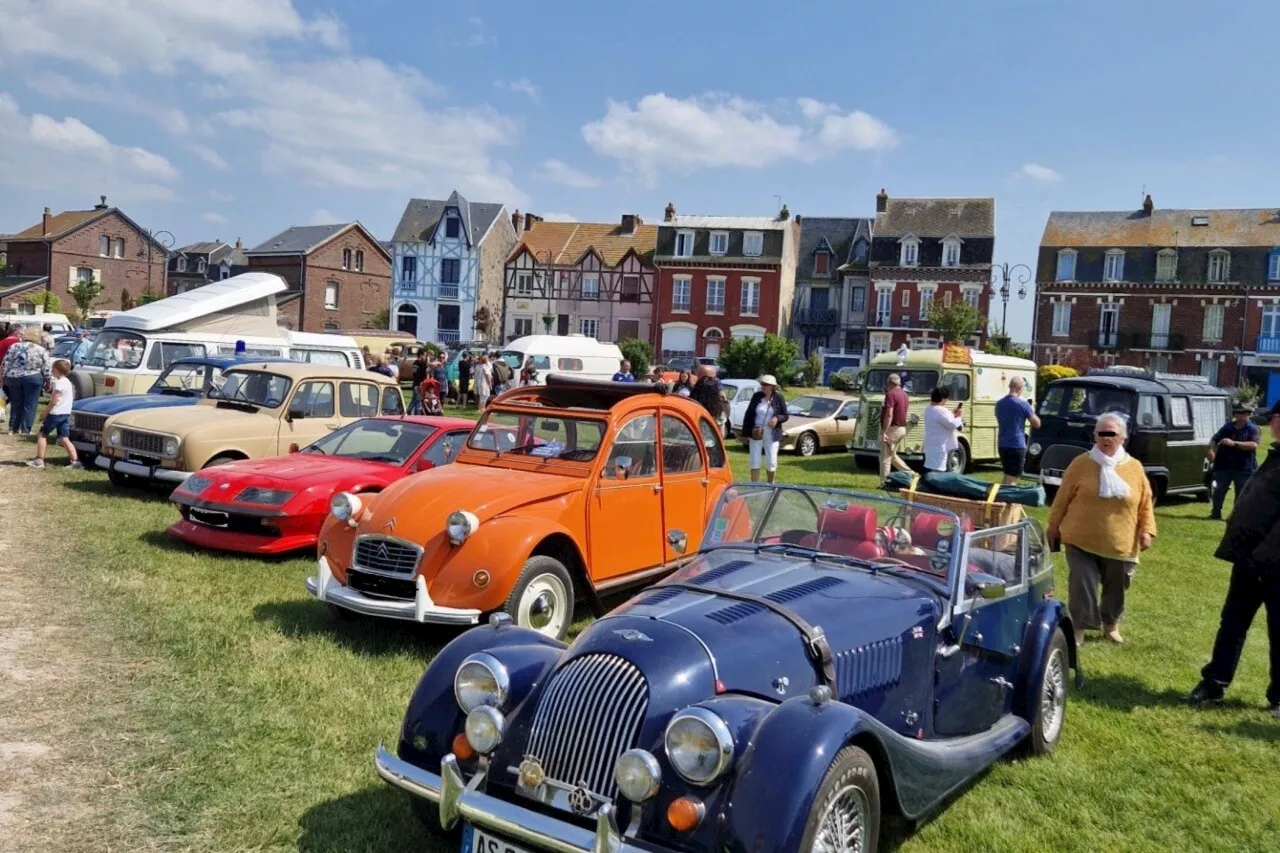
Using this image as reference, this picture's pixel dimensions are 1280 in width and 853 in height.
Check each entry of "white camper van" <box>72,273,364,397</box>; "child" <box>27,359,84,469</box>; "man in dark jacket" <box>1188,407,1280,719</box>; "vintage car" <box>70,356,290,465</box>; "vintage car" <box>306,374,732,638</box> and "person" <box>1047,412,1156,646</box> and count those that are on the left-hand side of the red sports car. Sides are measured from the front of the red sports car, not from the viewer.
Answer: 3

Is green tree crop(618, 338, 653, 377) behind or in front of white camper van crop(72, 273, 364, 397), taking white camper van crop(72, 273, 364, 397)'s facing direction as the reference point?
behind

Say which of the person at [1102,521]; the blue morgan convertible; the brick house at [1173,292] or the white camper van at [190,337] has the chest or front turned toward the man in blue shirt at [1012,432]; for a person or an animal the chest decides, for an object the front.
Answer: the brick house

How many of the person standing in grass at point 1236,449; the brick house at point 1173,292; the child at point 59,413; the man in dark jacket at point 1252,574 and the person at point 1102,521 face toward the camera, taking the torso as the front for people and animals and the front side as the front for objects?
3

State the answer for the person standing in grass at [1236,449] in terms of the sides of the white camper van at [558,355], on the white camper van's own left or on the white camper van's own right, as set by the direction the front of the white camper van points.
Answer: on the white camper van's own left

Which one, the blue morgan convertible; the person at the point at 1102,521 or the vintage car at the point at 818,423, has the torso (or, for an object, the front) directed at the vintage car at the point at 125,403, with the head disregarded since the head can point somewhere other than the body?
the vintage car at the point at 818,423

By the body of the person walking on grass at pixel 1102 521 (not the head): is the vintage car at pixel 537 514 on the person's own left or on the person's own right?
on the person's own right

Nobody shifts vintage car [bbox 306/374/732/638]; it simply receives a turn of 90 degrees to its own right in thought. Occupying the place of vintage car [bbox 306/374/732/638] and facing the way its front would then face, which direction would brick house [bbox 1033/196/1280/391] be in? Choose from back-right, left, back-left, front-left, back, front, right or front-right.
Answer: right

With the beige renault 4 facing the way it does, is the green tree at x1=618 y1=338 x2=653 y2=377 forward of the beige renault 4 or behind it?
behind

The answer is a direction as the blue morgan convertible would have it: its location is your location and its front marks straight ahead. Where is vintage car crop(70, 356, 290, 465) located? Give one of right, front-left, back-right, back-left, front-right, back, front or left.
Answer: right

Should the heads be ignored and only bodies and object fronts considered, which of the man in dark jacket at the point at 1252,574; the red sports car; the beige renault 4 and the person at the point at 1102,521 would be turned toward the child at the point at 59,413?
the man in dark jacket

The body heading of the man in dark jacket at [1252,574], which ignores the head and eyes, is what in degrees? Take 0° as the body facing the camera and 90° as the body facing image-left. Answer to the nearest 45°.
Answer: approximately 90°

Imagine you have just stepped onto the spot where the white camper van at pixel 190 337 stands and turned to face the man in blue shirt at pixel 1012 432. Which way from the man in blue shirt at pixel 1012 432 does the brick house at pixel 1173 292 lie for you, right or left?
left

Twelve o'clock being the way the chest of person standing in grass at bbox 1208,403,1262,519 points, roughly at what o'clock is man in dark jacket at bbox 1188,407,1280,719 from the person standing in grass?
The man in dark jacket is roughly at 12 o'clock from the person standing in grass.

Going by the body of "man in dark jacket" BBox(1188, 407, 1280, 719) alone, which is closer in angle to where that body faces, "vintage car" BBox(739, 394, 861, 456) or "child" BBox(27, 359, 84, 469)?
the child
